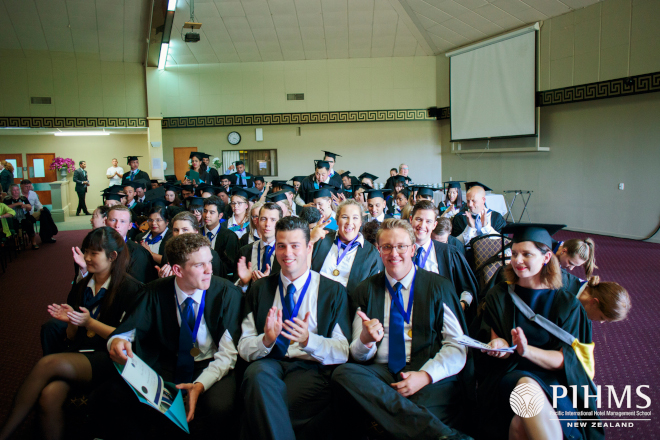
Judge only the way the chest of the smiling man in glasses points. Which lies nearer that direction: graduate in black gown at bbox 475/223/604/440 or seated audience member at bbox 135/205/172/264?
the graduate in black gown

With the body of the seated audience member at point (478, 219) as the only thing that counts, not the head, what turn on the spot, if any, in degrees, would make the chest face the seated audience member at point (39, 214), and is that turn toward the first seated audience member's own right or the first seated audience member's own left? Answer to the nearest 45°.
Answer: approximately 45° to the first seated audience member's own right

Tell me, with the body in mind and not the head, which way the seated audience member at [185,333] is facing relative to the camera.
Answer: toward the camera

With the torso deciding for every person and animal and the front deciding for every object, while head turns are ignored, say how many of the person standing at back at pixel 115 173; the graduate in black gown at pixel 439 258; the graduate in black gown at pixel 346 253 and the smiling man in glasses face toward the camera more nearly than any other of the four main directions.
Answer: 4

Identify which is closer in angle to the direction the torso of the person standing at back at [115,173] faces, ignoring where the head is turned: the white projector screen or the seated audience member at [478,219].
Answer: the seated audience member

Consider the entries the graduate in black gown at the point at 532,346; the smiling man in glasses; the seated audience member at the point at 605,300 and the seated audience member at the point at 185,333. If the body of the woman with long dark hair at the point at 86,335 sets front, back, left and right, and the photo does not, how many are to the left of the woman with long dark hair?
4

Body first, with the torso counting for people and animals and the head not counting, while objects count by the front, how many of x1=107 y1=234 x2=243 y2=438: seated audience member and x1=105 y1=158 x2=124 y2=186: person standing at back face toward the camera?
2

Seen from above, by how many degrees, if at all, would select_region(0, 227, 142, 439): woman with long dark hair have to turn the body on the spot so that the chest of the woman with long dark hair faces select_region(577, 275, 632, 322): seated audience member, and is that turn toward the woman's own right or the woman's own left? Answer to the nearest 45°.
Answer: approximately 90° to the woman's own left

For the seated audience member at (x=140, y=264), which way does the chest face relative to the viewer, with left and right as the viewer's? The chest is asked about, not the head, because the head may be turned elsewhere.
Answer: facing the viewer

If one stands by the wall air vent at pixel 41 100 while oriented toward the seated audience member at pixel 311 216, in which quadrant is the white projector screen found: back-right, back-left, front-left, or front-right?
front-left

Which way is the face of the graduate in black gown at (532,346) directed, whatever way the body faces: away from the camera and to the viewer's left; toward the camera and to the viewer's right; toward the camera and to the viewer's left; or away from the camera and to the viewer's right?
toward the camera and to the viewer's left

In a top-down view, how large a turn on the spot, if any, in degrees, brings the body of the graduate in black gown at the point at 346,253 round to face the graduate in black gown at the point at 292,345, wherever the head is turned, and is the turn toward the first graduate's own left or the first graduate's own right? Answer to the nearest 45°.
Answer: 0° — they already face them

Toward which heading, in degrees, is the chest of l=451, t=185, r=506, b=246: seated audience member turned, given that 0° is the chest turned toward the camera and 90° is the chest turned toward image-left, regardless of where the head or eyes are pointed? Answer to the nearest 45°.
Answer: approximately 45°

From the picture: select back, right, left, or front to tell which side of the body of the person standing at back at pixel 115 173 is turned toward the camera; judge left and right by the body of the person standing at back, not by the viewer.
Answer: front

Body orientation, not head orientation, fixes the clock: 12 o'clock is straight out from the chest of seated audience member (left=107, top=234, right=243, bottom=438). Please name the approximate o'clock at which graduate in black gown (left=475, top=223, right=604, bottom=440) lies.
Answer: The graduate in black gown is roughly at 10 o'clock from the seated audience member.

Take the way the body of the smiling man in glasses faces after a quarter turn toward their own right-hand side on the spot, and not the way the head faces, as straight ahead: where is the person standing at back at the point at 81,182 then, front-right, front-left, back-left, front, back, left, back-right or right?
front-right
